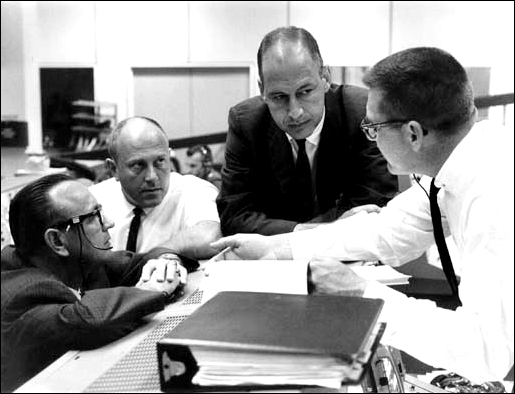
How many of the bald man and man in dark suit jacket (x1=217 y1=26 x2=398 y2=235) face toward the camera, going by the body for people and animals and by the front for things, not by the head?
2

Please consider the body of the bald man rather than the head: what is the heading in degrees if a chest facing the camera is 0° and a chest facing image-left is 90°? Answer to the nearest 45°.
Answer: approximately 0°

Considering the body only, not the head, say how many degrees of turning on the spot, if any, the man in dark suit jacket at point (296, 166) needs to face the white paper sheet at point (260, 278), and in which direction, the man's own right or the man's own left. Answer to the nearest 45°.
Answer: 0° — they already face it

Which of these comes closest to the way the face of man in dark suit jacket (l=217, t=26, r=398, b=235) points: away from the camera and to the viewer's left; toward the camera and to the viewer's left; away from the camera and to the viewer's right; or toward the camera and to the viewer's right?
toward the camera and to the viewer's right

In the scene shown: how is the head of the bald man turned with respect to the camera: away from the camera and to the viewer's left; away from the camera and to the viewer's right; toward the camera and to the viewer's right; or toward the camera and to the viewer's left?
toward the camera and to the viewer's right
